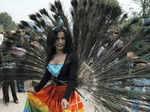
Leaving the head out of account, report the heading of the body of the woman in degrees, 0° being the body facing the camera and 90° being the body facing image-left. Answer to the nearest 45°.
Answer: approximately 45°

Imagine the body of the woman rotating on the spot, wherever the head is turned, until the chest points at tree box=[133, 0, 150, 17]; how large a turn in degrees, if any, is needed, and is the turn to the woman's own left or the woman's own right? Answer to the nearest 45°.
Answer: approximately 180°
